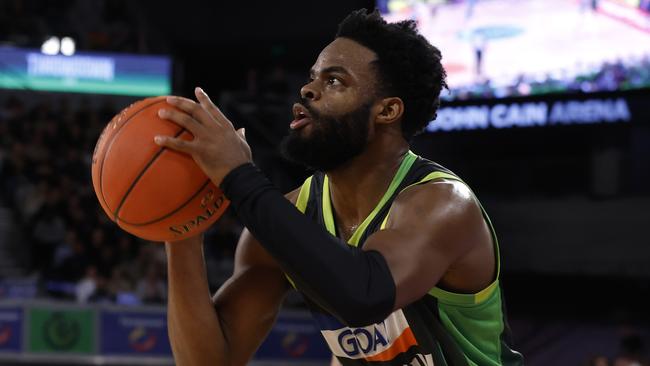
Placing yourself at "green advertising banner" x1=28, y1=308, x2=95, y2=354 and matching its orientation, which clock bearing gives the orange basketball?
The orange basketball is roughly at 12 o'clock from the green advertising banner.

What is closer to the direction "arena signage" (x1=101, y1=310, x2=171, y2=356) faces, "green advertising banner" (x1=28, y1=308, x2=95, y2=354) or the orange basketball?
the orange basketball

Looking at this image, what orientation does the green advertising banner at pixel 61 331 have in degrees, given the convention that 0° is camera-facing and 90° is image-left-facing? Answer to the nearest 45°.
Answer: approximately 0°

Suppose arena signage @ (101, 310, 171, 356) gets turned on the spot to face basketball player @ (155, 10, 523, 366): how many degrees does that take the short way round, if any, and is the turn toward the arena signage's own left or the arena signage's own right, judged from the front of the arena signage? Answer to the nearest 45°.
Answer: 0° — it already faces them

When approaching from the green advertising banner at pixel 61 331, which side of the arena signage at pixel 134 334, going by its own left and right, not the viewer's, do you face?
right

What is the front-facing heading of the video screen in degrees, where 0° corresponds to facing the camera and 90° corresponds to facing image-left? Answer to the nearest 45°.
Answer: approximately 0°
